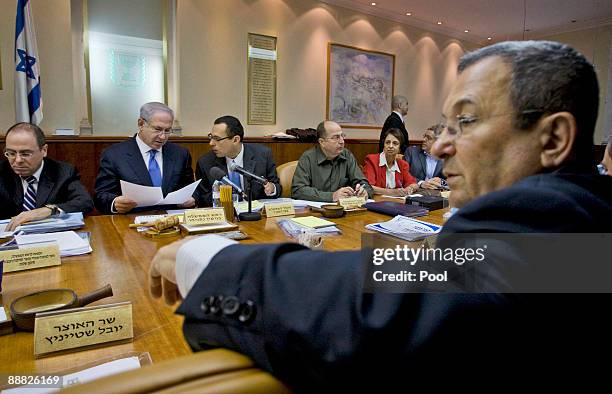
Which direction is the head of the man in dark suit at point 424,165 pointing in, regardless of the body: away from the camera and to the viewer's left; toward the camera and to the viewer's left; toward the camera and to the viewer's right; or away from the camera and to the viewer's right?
toward the camera and to the viewer's left

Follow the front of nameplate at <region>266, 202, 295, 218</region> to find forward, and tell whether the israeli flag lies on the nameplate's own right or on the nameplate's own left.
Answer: on the nameplate's own right

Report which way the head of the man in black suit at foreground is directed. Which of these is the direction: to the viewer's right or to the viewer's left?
to the viewer's left

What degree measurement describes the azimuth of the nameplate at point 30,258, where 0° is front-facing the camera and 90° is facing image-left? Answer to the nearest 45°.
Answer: approximately 0°

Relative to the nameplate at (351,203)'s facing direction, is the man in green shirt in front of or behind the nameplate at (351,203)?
behind

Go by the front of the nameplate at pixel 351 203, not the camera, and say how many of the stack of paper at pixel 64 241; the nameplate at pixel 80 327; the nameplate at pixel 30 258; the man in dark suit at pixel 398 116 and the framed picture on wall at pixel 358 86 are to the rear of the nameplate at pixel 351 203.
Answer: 2

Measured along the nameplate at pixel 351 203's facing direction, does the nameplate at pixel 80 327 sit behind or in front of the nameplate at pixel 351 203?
in front

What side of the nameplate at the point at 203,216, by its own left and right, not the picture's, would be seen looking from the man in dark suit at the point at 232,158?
back

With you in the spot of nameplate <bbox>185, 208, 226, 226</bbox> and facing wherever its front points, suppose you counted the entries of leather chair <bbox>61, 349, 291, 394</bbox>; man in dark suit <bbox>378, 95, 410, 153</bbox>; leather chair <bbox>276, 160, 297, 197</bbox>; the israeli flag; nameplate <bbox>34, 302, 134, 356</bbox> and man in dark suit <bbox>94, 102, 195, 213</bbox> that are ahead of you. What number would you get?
2

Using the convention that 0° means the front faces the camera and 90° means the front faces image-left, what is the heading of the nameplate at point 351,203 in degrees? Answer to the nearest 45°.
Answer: approximately 0°
